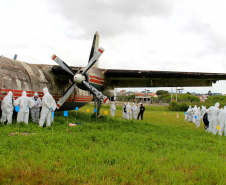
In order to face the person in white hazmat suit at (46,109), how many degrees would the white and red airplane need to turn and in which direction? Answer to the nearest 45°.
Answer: approximately 45° to its left
